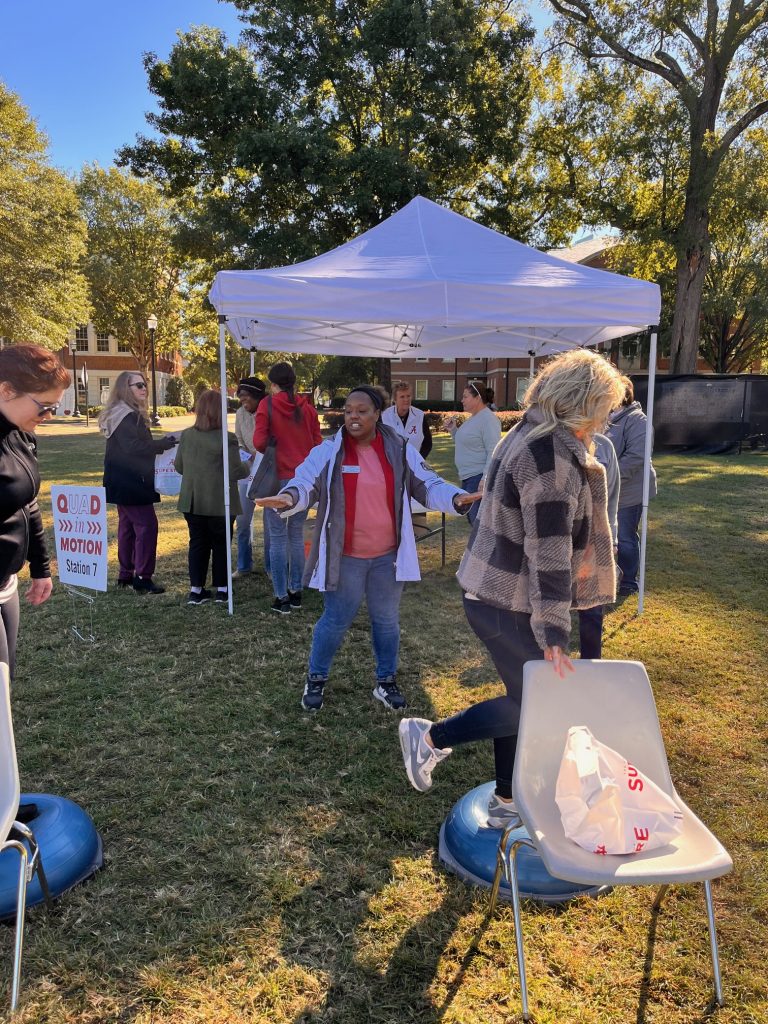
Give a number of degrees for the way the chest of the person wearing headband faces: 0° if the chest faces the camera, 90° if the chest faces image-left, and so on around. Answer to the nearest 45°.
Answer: approximately 0°

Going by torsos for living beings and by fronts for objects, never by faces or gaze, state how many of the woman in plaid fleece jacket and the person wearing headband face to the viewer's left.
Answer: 0

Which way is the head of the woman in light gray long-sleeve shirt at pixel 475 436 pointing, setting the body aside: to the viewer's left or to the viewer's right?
to the viewer's left

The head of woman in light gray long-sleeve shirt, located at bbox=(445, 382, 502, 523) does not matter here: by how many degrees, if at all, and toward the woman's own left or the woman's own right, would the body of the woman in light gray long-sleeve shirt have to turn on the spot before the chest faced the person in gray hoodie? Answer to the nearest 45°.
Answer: approximately 180°

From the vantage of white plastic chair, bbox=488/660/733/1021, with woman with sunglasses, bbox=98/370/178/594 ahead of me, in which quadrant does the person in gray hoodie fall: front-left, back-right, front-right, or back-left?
front-right

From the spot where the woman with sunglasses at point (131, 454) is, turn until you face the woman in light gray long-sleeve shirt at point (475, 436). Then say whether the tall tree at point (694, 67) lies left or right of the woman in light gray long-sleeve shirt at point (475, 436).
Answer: left

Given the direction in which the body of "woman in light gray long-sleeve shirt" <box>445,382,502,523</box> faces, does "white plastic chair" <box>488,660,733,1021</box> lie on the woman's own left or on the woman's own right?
on the woman's own left

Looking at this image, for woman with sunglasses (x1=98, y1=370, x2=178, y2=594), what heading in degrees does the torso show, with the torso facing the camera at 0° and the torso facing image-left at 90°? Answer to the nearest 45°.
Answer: approximately 270°

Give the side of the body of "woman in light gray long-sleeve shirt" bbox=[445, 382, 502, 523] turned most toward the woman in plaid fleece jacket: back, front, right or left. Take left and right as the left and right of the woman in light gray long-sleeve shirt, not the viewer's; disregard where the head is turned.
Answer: left

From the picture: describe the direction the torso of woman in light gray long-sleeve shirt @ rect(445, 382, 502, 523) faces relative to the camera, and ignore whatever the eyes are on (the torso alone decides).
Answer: to the viewer's left

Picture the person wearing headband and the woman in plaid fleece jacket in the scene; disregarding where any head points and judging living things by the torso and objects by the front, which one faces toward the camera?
the person wearing headband

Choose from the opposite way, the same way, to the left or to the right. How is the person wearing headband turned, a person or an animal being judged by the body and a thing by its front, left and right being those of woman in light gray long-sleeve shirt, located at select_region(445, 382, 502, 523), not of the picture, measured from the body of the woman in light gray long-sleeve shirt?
to the left

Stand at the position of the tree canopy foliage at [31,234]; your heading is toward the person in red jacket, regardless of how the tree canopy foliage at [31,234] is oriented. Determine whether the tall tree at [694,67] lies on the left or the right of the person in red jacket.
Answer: left

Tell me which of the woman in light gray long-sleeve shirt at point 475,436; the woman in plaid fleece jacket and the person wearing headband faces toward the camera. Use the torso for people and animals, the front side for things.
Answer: the person wearing headband
